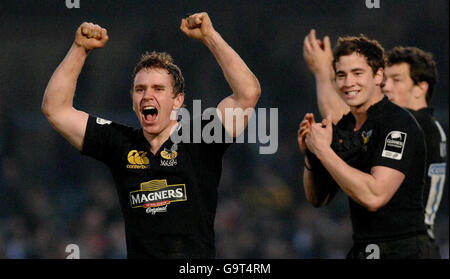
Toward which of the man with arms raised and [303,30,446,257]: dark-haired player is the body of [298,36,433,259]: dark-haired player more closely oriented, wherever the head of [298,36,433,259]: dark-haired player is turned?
the man with arms raised

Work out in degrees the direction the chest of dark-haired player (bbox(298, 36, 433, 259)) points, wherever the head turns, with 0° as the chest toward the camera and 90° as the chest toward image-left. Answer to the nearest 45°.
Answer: approximately 45°

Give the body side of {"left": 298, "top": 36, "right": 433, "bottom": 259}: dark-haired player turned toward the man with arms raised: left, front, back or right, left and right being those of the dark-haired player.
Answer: front

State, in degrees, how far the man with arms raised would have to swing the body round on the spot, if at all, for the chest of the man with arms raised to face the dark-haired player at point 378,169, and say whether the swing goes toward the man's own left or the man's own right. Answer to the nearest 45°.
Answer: approximately 90° to the man's own left

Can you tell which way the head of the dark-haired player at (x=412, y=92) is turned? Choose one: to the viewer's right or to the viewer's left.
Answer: to the viewer's left

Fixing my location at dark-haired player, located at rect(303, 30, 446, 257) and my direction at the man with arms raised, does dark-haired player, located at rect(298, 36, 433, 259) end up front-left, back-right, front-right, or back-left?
front-left

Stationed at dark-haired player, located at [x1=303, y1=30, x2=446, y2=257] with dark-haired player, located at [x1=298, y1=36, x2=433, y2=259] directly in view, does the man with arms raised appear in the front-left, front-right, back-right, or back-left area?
front-right
